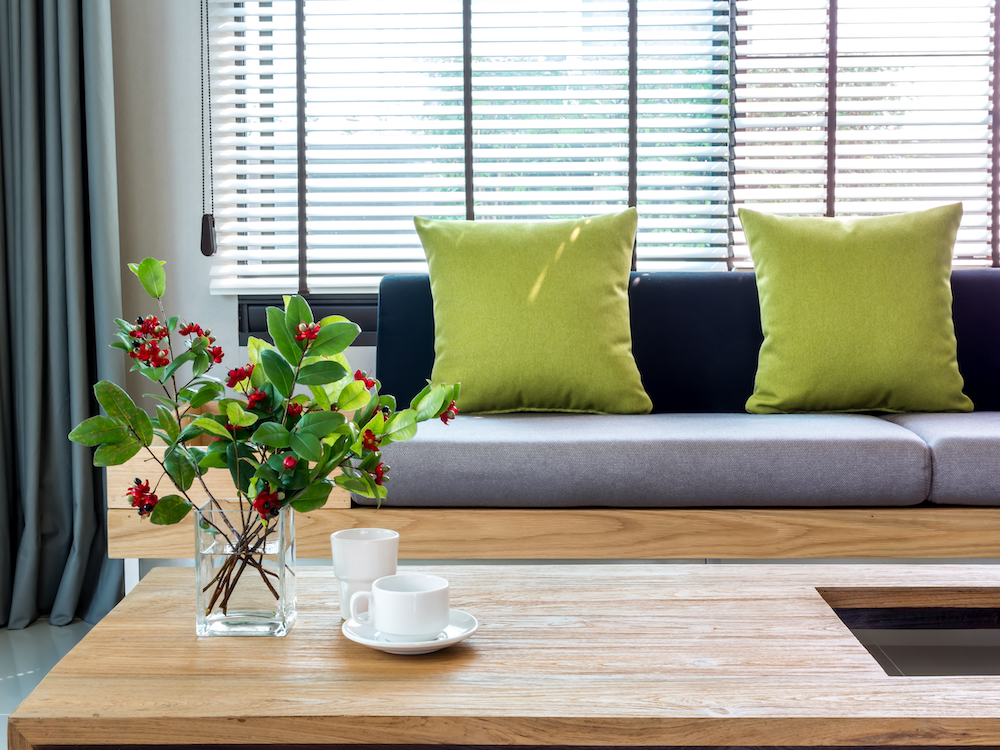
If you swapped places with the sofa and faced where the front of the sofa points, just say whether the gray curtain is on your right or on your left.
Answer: on your right

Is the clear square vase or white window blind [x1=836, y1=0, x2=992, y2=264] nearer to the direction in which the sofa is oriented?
the clear square vase

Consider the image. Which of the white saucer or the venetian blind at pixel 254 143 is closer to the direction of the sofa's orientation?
the white saucer

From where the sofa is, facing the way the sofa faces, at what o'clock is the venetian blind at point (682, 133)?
The venetian blind is roughly at 6 o'clock from the sofa.

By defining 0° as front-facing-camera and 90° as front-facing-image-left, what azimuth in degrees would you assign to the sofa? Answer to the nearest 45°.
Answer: approximately 0°

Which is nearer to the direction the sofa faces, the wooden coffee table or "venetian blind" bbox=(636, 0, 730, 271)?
the wooden coffee table

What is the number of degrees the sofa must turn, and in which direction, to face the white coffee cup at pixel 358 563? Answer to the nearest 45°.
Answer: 0° — it already faces it

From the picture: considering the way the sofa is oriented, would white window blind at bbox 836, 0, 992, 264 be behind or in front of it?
behind
